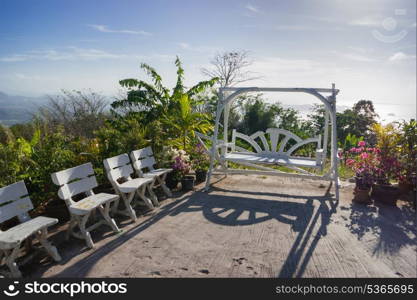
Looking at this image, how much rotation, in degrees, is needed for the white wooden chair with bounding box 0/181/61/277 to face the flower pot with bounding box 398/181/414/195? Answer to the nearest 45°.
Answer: approximately 45° to its left

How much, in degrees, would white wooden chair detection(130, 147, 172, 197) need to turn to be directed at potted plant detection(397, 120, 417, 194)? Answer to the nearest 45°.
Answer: approximately 45° to its left

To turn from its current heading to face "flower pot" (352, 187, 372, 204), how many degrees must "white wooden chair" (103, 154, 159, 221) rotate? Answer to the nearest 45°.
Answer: approximately 45° to its left

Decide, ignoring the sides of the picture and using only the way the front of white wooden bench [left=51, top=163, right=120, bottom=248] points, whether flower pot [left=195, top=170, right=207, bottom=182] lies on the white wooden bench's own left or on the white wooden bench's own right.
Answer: on the white wooden bench's own left

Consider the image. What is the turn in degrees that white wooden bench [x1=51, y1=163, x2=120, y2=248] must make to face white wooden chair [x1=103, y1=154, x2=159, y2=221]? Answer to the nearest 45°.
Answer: approximately 90° to its left

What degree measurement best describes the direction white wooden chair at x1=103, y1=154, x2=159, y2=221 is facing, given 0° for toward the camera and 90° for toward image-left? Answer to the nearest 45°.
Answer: approximately 315°
